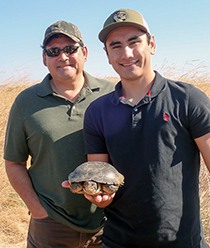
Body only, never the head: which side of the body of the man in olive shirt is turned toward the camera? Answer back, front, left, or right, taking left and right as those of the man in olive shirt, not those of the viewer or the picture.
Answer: front
